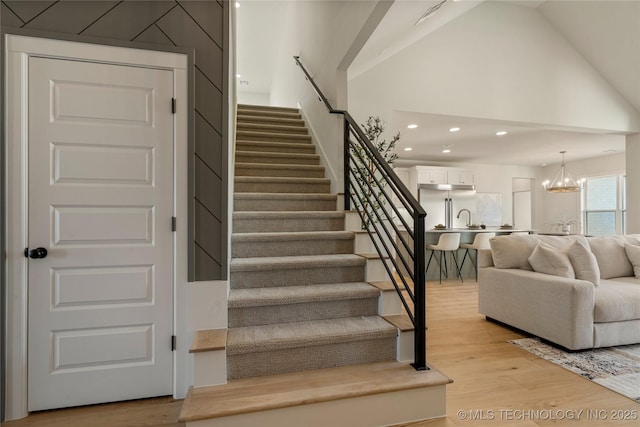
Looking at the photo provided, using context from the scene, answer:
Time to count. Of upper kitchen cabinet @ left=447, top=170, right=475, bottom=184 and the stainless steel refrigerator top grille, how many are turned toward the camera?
2

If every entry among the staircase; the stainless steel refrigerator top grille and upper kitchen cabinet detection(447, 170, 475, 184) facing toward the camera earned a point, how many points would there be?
3

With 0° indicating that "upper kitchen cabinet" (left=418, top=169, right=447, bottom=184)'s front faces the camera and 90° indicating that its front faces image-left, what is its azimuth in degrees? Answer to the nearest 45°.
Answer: approximately 0°

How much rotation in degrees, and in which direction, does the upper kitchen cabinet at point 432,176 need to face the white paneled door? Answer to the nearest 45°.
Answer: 0° — it already faces it

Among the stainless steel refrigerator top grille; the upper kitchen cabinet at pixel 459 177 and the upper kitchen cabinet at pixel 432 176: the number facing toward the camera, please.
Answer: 3

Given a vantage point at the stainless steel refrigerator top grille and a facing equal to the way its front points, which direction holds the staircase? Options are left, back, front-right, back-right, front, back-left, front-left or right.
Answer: front

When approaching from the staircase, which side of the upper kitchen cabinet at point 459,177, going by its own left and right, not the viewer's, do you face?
front

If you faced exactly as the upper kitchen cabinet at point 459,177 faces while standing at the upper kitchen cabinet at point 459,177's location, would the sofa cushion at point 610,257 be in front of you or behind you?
in front

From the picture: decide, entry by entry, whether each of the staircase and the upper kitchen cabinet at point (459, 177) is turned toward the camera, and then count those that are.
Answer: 2

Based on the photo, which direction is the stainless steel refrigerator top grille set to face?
toward the camera

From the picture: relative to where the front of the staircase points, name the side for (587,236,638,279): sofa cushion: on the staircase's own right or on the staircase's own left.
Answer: on the staircase's own left

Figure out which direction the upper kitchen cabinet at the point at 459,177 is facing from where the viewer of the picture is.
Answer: facing the viewer

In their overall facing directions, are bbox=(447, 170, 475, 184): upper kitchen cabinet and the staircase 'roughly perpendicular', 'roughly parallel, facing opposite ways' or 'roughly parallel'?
roughly parallel
